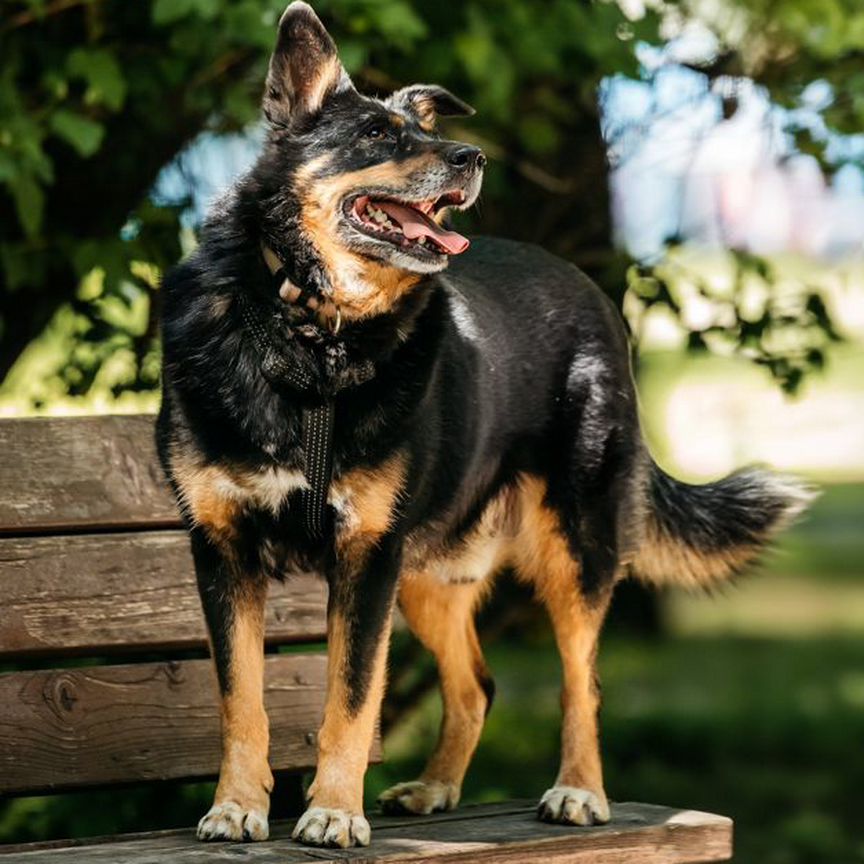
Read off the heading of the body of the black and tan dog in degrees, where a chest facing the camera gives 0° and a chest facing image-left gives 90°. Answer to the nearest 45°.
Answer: approximately 45°

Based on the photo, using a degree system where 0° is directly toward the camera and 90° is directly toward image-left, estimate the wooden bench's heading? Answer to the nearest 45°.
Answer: approximately 315°
